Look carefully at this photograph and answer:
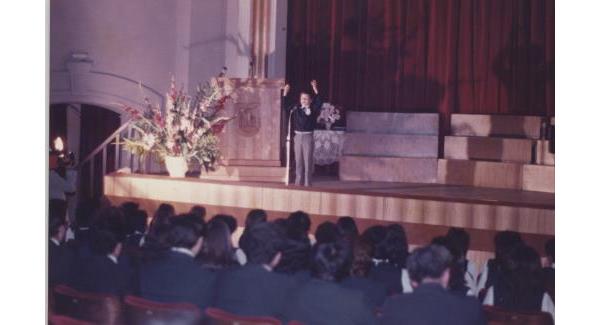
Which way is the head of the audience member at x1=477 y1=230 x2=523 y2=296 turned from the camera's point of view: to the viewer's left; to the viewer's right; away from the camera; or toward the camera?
away from the camera

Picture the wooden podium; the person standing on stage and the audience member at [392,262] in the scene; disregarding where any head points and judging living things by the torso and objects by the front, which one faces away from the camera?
the audience member

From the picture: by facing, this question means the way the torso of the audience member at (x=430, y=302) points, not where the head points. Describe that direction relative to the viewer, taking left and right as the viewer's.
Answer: facing away from the viewer

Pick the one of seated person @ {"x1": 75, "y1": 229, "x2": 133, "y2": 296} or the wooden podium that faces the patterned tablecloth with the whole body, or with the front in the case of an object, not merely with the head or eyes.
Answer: the seated person

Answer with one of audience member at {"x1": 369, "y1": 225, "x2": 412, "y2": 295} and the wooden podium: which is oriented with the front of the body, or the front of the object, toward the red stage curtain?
the audience member

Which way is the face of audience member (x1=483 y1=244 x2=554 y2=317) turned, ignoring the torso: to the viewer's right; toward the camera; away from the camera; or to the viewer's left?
away from the camera

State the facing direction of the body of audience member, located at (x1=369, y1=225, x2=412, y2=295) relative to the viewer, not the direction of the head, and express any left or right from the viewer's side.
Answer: facing away from the viewer

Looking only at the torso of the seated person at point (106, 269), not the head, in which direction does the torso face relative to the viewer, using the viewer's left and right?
facing away from the viewer and to the right of the viewer

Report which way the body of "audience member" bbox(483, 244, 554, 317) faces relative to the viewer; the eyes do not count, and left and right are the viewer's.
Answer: facing away from the viewer

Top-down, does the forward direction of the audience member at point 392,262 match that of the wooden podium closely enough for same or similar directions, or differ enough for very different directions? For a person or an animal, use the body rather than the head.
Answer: very different directions

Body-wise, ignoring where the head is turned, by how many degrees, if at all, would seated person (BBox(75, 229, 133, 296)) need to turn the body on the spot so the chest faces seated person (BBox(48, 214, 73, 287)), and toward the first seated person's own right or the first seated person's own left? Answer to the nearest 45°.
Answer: approximately 135° to the first seated person's own left

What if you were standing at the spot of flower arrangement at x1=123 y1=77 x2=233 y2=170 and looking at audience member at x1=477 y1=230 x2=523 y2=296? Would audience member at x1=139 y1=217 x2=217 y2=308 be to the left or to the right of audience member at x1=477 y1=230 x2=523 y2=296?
right
